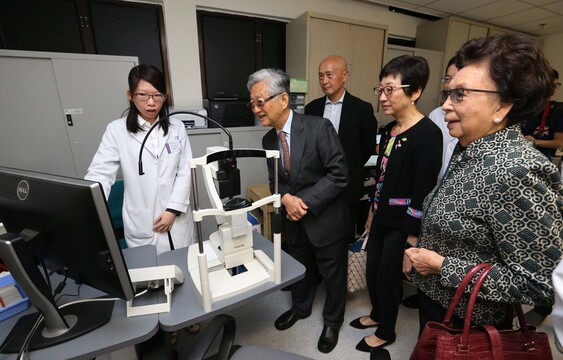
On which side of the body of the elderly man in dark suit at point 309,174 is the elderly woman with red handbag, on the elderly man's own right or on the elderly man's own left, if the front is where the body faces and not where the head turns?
on the elderly man's own left

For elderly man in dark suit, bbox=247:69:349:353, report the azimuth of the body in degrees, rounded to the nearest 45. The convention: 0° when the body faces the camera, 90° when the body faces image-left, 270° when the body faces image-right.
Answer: approximately 45°

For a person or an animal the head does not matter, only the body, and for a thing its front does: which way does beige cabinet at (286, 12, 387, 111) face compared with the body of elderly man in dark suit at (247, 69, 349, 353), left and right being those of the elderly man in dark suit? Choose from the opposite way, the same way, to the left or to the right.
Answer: to the left

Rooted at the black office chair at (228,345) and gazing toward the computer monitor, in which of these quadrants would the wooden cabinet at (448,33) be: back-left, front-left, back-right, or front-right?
back-right

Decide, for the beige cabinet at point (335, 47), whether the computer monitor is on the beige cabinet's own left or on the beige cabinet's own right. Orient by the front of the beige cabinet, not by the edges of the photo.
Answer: on the beige cabinet's own right

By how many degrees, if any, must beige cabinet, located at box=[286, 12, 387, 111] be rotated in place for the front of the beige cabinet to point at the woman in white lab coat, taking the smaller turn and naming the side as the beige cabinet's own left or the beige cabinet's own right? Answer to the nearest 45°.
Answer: approximately 90° to the beige cabinet's own right

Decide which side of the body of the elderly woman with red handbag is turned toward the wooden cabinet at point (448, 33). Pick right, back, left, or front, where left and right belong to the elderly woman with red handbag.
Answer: right

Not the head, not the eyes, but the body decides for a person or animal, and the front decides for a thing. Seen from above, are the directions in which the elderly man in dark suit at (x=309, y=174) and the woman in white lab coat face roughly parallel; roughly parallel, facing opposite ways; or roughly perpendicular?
roughly perpendicular

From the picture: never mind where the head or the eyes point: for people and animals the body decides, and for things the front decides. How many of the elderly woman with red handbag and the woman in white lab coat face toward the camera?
1
